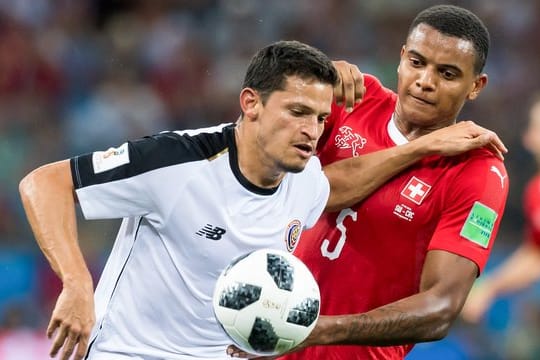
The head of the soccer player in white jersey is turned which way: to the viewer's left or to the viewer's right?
to the viewer's right

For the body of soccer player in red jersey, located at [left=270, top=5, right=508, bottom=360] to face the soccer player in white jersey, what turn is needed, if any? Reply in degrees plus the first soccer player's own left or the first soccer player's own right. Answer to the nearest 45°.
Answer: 0° — they already face them

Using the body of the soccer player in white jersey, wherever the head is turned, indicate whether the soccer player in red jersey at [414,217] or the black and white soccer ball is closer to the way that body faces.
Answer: the black and white soccer ball

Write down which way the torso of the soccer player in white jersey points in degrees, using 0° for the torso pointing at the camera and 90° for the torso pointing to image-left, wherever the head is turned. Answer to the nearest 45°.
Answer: approximately 315°

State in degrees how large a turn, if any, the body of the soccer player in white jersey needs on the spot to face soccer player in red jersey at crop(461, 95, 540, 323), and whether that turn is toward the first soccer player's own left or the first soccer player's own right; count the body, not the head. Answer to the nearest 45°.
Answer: approximately 90° to the first soccer player's own left

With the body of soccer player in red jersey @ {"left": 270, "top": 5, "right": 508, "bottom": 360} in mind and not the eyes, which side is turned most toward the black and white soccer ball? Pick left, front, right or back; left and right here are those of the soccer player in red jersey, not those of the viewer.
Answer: front

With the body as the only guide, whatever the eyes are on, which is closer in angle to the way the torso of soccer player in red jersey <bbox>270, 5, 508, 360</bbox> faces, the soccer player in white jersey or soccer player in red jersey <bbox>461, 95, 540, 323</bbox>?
the soccer player in white jersey

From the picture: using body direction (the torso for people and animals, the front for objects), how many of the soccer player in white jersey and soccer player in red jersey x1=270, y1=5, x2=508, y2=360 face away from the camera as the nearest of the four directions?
0
